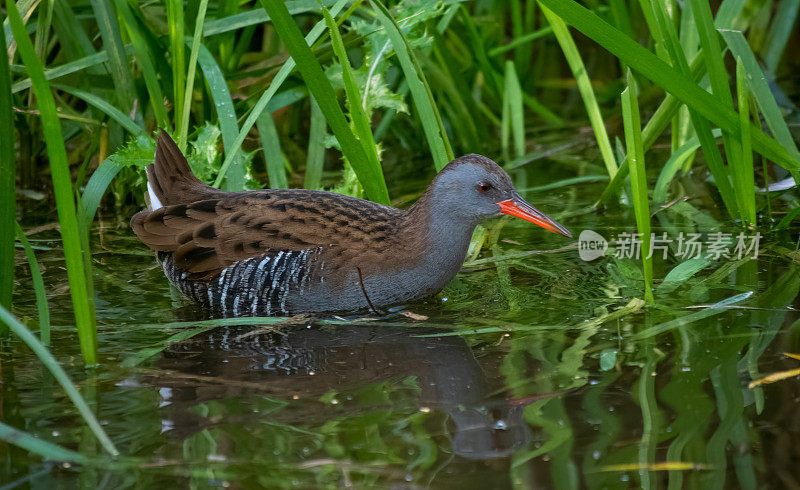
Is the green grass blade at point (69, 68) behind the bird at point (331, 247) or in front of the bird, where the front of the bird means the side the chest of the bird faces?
behind

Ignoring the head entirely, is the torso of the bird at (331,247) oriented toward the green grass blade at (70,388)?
no

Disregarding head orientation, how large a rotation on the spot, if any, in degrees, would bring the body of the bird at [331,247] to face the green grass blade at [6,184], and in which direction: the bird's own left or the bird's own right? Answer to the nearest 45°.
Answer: approximately 135° to the bird's own right

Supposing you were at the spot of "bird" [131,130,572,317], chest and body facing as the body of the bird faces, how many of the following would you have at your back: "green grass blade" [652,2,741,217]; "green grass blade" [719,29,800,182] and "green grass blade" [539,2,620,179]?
0

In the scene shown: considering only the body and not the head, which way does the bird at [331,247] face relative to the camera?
to the viewer's right

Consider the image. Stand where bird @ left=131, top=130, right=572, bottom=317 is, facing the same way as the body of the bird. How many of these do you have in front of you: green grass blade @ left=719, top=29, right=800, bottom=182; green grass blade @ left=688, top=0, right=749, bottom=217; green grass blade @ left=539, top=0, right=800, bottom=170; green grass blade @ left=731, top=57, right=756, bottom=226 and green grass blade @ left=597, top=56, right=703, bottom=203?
5

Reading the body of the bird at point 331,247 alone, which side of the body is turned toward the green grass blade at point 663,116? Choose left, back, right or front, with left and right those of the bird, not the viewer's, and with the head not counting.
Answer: front

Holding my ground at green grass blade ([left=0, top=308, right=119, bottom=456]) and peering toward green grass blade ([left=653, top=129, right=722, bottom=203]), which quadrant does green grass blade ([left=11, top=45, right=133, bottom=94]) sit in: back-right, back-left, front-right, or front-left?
front-left

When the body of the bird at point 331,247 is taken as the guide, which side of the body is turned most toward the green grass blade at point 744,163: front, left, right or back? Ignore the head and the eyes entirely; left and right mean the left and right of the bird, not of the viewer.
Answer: front

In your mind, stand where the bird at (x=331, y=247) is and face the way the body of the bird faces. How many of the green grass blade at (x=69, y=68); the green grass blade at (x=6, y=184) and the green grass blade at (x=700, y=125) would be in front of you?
1

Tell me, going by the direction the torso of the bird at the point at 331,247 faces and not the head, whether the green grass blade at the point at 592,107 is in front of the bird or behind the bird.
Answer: in front

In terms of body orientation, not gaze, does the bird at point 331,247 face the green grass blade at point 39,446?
no

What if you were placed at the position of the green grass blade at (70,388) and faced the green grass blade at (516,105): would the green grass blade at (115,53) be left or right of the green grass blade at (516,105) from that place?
left

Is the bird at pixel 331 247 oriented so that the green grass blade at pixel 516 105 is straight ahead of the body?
no

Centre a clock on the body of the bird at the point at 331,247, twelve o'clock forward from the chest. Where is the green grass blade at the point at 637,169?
The green grass blade is roughly at 1 o'clock from the bird.

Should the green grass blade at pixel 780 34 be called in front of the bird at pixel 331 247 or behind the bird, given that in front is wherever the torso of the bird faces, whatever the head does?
in front

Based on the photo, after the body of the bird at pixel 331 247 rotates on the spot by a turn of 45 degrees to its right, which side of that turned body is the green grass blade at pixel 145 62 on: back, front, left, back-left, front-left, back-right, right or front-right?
back

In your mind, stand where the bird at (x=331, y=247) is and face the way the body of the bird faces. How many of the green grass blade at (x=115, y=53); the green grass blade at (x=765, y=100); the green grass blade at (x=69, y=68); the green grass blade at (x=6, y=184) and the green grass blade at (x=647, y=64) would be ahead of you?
2
